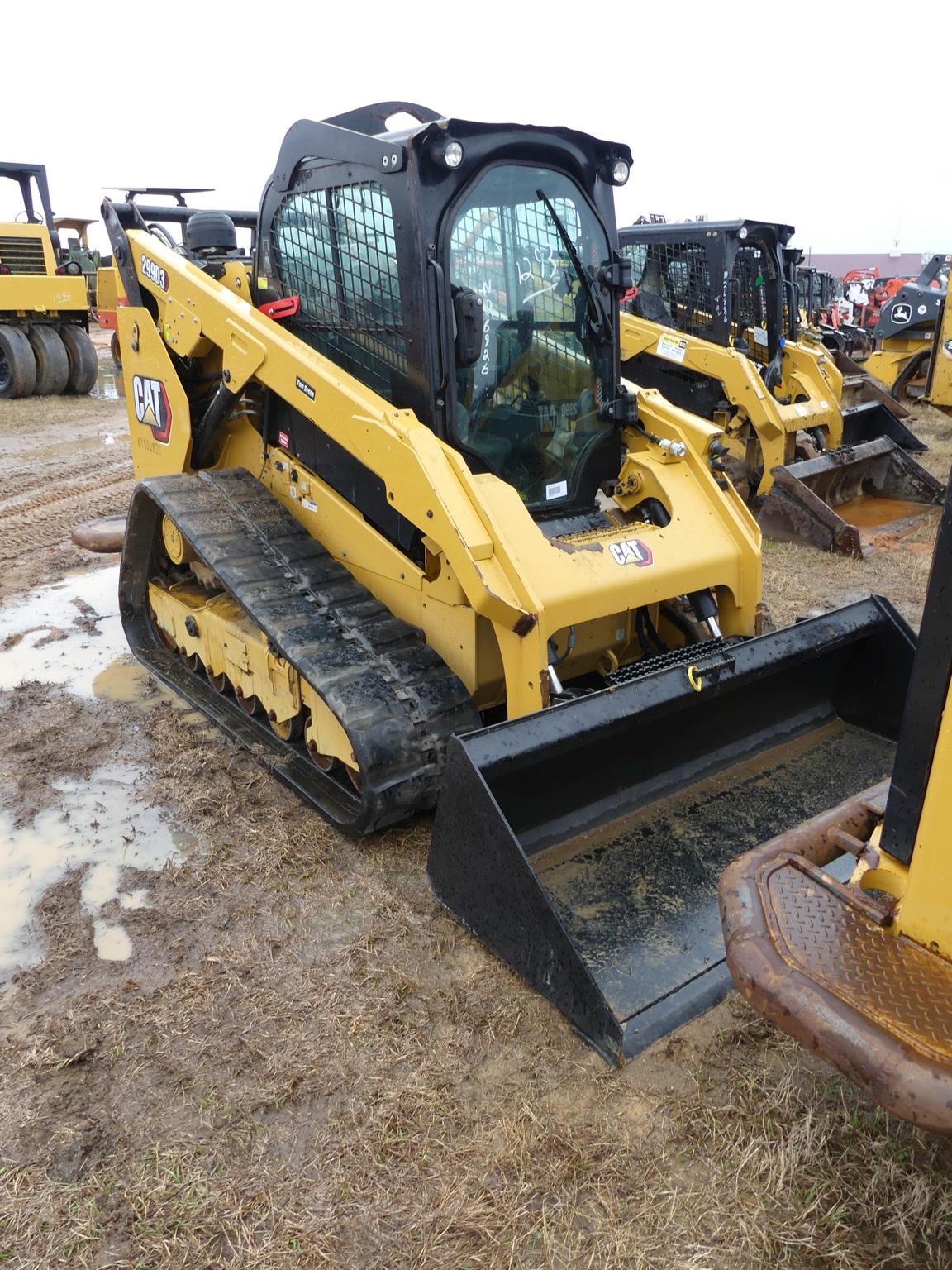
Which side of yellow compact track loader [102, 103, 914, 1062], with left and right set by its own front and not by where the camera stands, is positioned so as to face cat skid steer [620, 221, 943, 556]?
left

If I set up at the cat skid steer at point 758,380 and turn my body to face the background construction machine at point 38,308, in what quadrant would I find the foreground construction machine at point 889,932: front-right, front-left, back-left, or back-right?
back-left

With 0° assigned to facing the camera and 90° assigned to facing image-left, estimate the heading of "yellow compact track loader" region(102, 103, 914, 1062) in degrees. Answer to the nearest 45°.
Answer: approximately 315°

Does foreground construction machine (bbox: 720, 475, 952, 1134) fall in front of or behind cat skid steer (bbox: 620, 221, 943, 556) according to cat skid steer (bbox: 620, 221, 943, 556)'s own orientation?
in front

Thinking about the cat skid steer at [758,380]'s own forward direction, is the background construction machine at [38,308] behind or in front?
behind

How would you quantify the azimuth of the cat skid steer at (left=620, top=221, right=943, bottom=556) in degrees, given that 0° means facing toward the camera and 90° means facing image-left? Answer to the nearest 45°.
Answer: approximately 315°

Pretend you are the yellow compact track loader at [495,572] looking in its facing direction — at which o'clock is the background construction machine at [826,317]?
The background construction machine is roughly at 8 o'clock from the yellow compact track loader.

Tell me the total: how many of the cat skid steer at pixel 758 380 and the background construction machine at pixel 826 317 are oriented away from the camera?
0
